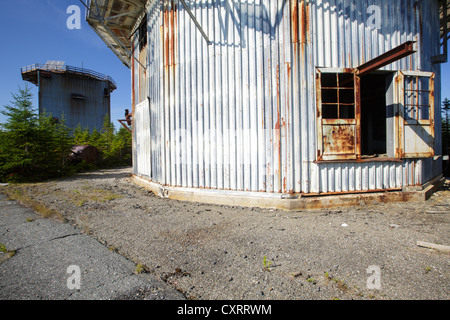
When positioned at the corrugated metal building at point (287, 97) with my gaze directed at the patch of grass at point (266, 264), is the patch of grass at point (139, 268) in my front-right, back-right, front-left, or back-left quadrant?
front-right

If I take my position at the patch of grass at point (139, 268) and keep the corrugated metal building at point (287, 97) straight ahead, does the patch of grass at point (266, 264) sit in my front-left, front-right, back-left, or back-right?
front-right

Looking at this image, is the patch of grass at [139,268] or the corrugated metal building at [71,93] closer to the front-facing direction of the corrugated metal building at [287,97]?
the patch of grass

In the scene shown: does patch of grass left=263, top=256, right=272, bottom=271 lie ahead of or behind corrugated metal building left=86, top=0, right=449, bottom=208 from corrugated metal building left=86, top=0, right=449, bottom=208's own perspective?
ahead

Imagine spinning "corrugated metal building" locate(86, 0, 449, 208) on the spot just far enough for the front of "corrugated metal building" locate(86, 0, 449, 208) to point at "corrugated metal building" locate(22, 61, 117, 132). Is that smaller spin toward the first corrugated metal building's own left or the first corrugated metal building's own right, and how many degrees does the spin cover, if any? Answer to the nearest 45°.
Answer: approximately 135° to the first corrugated metal building's own right

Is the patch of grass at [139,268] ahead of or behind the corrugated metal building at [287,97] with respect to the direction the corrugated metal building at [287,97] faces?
ahead

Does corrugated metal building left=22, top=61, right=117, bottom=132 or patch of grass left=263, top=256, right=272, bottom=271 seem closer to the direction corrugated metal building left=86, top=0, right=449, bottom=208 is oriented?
the patch of grass

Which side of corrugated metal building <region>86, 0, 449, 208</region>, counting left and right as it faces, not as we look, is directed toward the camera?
front

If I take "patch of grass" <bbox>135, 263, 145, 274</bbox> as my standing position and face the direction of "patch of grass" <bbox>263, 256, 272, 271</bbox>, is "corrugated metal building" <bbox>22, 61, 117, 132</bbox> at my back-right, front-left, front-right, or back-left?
back-left

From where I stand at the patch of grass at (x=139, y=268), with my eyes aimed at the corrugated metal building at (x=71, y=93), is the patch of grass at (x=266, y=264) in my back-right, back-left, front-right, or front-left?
back-right
